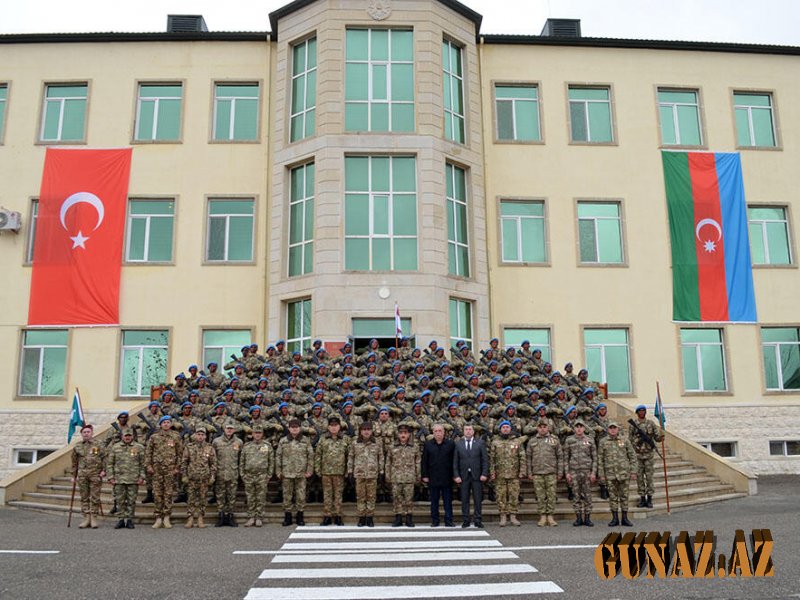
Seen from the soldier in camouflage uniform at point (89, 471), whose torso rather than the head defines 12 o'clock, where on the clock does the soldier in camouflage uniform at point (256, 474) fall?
the soldier in camouflage uniform at point (256, 474) is roughly at 10 o'clock from the soldier in camouflage uniform at point (89, 471).

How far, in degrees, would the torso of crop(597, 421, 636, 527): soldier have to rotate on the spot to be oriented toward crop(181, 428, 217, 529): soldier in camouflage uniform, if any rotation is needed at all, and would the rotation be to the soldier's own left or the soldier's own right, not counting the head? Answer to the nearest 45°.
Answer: approximately 90° to the soldier's own right

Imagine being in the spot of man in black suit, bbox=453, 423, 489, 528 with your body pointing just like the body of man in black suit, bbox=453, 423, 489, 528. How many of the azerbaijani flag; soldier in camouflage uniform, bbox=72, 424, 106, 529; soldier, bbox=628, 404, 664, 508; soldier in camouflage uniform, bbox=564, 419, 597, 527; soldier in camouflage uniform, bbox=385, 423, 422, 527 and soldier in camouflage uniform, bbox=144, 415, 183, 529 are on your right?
3

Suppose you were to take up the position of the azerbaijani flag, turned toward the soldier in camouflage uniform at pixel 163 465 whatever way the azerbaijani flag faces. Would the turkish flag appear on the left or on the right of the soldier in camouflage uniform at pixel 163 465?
right

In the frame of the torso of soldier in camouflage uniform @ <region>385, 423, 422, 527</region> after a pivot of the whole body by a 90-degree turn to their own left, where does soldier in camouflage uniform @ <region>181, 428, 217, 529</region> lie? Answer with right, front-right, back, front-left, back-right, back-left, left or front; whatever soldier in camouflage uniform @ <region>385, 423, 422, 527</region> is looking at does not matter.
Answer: back

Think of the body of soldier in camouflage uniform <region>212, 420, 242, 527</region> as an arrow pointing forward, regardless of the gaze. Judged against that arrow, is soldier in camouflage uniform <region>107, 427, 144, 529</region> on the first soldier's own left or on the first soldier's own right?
on the first soldier's own right

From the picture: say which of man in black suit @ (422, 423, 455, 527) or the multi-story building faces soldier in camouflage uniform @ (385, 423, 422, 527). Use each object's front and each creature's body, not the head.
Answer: the multi-story building
